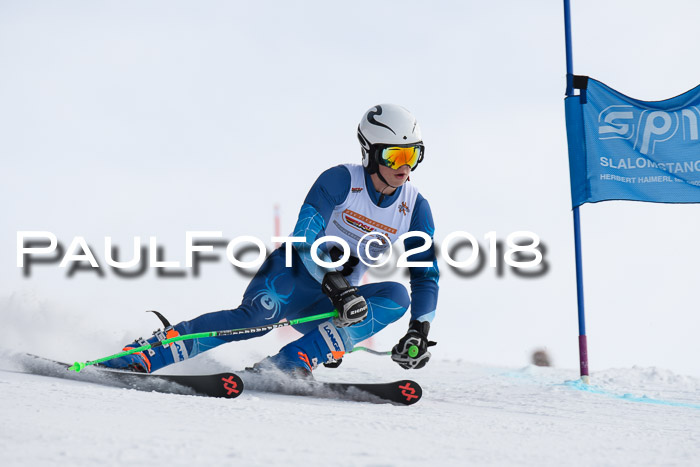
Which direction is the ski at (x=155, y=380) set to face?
to the viewer's right

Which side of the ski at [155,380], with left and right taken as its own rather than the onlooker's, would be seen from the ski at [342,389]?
front

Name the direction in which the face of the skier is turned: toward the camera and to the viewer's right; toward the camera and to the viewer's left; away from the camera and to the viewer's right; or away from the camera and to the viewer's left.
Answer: toward the camera and to the viewer's right

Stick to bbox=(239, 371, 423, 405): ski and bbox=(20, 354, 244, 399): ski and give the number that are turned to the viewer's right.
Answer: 2

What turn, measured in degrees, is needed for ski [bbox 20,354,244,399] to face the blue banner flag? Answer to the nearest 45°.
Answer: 0° — it already faces it

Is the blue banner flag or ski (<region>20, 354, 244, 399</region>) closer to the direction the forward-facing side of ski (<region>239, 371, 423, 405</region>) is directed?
the blue banner flag

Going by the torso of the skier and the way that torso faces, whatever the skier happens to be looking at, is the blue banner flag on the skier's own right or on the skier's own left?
on the skier's own left

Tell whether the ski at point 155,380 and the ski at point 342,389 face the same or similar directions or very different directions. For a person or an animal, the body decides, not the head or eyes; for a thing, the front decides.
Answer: same or similar directions

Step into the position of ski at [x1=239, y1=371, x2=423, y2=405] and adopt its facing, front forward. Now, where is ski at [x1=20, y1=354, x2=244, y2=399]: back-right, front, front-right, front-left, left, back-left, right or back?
back

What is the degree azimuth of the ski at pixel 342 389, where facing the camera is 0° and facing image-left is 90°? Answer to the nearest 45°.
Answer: approximately 270°

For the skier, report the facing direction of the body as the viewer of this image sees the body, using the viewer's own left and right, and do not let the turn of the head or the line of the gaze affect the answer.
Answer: facing the viewer and to the right of the viewer
